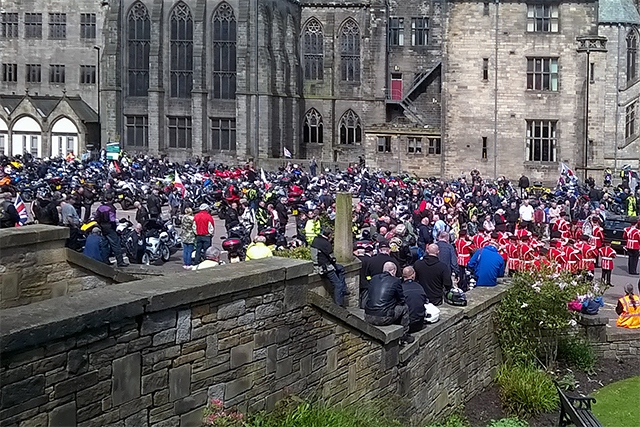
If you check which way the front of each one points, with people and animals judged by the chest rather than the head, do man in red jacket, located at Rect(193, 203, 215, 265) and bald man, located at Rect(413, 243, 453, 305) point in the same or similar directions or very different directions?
same or similar directions

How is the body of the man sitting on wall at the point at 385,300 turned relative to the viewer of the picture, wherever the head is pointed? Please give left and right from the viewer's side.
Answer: facing away from the viewer and to the right of the viewer

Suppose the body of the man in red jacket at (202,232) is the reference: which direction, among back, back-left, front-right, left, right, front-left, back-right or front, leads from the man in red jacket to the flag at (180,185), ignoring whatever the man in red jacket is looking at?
front

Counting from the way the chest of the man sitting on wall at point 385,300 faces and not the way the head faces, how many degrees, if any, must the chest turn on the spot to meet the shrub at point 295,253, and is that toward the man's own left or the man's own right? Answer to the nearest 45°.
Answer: approximately 90° to the man's own left

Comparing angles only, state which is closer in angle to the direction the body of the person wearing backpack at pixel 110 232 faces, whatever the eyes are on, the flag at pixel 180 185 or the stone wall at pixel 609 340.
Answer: the flag

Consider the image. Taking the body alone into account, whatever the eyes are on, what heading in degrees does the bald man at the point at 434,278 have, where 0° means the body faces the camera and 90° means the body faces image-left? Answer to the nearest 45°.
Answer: approximately 180°

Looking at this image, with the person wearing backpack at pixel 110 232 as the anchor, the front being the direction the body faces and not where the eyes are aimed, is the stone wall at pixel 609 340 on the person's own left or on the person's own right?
on the person's own right

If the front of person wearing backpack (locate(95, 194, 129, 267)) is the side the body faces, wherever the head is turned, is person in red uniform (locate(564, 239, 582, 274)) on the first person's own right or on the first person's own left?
on the first person's own right

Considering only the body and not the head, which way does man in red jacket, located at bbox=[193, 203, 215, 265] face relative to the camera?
away from the camera

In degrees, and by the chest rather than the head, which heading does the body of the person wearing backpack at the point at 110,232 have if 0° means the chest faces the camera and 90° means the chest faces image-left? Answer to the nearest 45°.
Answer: approximately 225°

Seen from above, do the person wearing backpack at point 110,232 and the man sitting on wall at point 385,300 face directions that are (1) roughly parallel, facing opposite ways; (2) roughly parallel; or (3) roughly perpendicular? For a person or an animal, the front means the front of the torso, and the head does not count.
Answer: roughly parallel

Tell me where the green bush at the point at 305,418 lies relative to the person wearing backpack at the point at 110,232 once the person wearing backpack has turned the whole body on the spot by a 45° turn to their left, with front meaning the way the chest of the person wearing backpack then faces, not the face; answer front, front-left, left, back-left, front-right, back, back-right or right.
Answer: back

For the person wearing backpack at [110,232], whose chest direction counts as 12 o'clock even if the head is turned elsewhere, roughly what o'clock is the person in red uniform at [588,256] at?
The person in red uniform is roughly at 2 o'clock from the person wearing backpack.

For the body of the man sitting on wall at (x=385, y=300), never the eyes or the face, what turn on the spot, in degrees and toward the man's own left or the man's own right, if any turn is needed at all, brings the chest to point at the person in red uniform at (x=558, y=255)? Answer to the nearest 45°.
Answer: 0° — they already face them

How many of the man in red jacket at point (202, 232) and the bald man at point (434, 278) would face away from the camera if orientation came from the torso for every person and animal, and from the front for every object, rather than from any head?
2

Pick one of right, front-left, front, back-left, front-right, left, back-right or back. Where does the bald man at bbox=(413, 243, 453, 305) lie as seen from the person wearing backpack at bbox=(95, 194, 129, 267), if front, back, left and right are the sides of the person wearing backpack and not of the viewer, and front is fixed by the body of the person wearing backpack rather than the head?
right

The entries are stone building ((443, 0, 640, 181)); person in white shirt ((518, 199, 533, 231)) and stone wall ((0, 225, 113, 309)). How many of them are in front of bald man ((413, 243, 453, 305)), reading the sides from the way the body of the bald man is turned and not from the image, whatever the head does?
2
